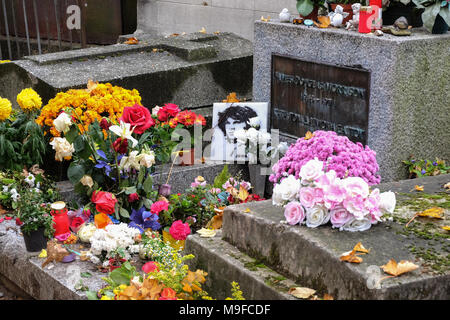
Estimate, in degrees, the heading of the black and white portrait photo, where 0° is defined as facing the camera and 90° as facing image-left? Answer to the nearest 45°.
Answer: approximately 0°

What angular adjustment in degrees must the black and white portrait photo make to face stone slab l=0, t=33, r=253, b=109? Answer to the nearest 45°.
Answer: approximately 135° to its right

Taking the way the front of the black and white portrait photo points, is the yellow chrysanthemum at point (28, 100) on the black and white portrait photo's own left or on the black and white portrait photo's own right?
on the black and white portrait photo's own right

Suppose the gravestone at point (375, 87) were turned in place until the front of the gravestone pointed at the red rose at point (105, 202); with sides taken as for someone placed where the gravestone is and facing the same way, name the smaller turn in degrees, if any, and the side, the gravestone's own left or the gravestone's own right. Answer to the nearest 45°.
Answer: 0° — it already faces it

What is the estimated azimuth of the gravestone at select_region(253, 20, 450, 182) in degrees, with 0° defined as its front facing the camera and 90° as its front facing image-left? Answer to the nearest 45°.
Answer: approximately 45°

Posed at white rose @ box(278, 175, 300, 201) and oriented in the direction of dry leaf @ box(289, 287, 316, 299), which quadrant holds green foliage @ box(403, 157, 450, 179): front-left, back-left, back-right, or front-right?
back-left

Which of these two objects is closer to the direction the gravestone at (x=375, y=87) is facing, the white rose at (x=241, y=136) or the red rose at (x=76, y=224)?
the red rose
